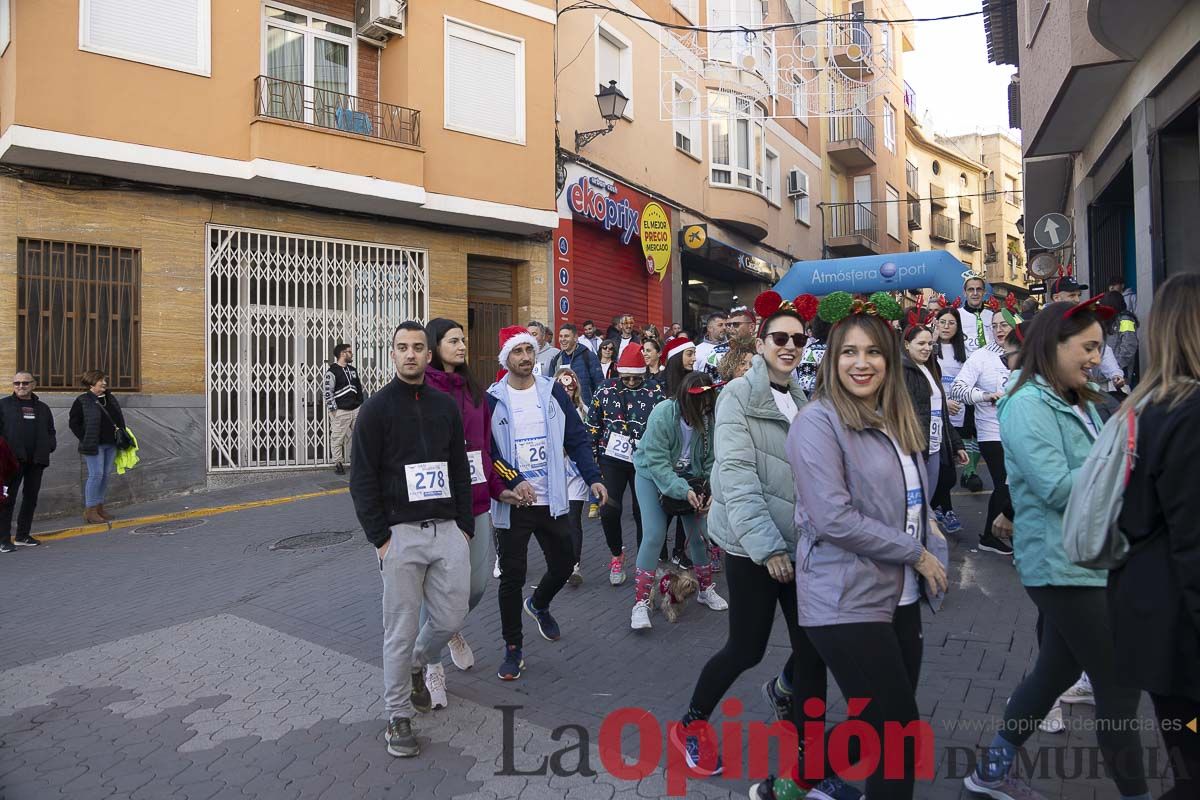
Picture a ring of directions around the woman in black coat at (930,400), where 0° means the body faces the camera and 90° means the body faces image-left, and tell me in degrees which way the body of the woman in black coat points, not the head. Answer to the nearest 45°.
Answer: approximately 315°

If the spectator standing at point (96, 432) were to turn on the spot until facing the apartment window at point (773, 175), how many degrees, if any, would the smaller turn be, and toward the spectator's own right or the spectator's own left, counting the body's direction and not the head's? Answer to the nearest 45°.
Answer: approximately 90° to the spectator's own left

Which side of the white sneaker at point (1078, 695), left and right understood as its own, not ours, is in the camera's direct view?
left

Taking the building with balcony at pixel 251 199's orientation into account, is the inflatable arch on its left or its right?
on its left

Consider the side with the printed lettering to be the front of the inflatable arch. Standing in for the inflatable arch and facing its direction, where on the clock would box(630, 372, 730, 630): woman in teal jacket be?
The woman in teal jacket is roughly at 12 o'clock from the inflatable arch.

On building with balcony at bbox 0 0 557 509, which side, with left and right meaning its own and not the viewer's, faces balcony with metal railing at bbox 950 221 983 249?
left

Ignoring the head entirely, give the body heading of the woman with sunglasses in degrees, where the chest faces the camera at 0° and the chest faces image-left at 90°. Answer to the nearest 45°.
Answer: approximately 315°

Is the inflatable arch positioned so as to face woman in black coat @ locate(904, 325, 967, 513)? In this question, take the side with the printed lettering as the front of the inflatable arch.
yes

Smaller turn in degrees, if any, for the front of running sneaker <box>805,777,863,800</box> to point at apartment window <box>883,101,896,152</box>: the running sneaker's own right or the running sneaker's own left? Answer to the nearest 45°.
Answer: approximately 135° to the running sneaker's own left

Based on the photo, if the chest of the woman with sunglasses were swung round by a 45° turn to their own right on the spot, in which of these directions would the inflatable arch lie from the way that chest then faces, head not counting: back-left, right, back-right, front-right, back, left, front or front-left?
back
